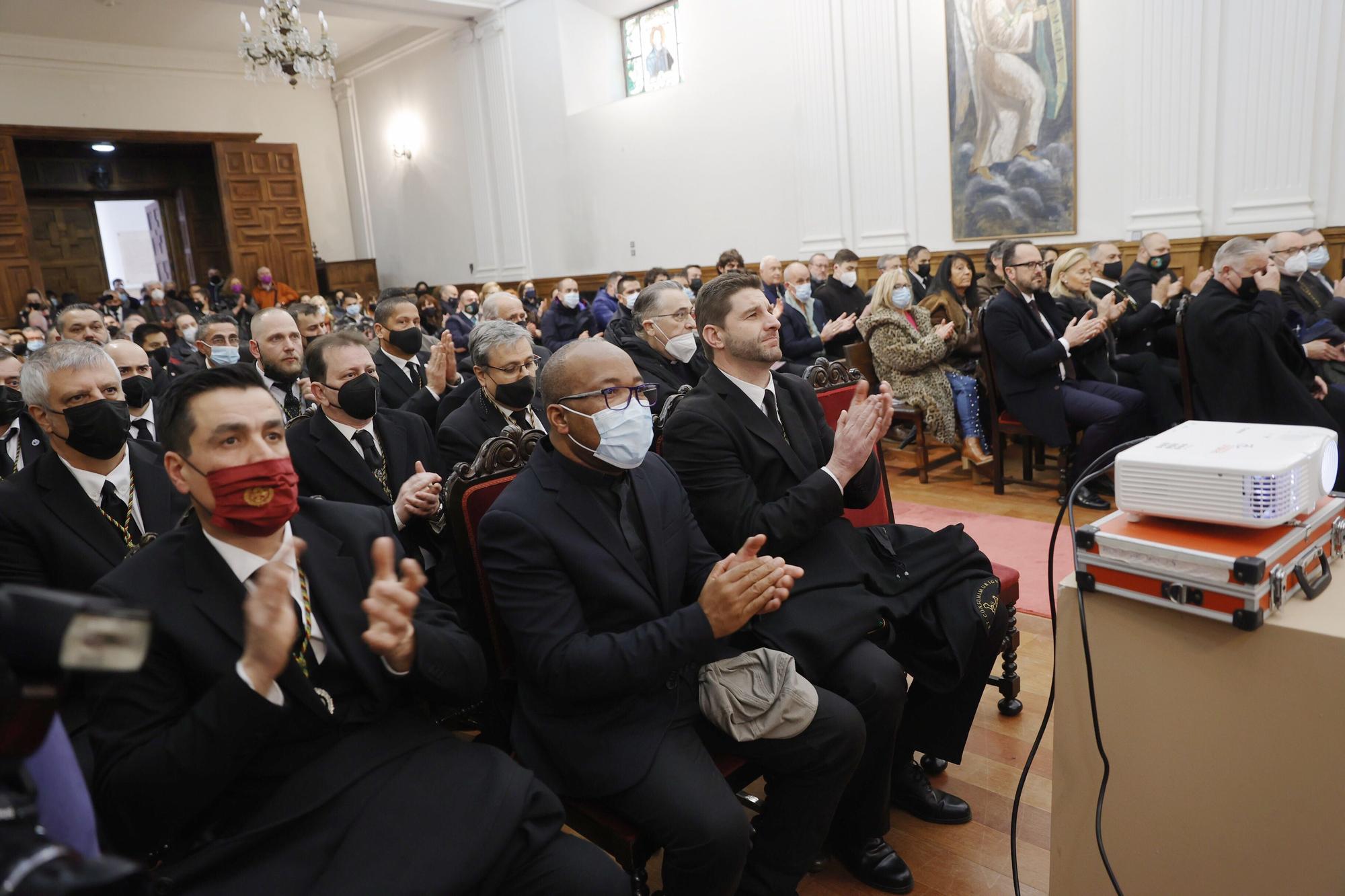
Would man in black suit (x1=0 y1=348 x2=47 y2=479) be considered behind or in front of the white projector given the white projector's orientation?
behind

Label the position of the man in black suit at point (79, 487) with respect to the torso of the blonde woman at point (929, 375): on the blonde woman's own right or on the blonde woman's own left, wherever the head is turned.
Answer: on the blonde woman's own right

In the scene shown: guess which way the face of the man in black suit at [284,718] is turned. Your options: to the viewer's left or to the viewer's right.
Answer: to the viewer's right

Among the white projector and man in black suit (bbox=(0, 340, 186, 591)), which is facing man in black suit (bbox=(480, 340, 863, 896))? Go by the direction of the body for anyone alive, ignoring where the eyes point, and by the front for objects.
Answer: man in black suit (bbox=(0, 340, 186, 591))

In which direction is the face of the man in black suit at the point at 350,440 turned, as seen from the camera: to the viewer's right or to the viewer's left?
to the viewer's right

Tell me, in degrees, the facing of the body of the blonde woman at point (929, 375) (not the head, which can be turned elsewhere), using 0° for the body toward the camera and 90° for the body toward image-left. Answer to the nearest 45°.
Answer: approximately 315°

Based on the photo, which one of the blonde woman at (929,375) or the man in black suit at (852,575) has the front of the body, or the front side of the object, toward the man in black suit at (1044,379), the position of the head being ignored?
the blonde woman

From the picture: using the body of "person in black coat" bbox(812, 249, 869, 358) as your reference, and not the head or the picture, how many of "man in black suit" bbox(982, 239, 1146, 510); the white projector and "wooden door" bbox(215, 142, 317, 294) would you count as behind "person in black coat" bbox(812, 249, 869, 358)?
1

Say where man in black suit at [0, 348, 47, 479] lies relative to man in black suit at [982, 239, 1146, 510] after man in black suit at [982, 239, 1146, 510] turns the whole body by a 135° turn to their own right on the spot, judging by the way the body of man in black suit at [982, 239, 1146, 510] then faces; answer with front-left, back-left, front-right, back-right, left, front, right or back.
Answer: front-left

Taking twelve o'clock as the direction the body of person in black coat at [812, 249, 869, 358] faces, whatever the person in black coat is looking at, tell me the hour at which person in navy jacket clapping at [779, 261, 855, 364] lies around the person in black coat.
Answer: The person in navy jacket clapping is roughly at 2 o'clock from the person in black coat.

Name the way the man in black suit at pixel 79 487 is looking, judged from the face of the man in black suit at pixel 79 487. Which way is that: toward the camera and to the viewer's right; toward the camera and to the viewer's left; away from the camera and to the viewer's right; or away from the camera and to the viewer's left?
toward the camera and to the viewer's right

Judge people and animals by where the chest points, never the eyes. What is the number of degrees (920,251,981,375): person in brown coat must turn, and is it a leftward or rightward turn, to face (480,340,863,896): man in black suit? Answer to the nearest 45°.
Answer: approximately 45° to their right
